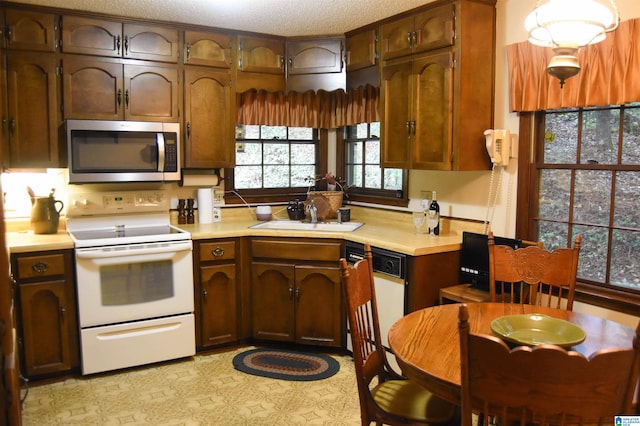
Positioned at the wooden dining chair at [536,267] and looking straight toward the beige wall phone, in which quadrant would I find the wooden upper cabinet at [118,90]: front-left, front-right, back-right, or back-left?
front-left

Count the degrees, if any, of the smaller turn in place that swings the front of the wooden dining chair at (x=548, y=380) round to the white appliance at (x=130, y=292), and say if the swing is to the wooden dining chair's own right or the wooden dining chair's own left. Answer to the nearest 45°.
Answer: approximately 45° to the wooden dining chair's own left

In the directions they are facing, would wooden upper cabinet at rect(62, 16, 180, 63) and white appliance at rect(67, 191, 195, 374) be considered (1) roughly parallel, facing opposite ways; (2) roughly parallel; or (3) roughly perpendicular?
roughly parallel

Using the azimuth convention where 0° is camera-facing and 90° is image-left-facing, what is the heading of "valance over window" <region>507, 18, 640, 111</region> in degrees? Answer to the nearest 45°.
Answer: approximately 45°

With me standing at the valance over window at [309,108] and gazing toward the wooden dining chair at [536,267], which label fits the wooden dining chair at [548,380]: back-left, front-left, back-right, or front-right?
front-right

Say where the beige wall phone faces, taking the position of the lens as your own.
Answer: facing the viewer and to the left of the viewer

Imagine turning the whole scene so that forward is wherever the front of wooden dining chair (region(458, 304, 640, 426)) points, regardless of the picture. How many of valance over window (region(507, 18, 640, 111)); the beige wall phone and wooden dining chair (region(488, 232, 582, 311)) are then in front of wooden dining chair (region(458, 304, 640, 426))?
3

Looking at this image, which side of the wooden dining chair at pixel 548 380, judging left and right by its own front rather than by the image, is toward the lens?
back

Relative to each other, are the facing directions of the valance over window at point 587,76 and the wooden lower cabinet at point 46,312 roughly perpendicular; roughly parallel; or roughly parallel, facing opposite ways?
roughly perpendicular

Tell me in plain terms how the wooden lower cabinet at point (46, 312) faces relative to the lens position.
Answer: facing the viewer

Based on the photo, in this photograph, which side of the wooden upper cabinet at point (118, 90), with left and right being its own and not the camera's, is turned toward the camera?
front

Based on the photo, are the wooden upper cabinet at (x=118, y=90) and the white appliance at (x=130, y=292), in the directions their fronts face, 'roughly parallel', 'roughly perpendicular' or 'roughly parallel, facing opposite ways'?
roughly parallel

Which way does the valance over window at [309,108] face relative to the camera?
toward the camera

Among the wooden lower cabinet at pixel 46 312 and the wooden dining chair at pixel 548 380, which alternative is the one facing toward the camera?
the wooden lower cabinet
